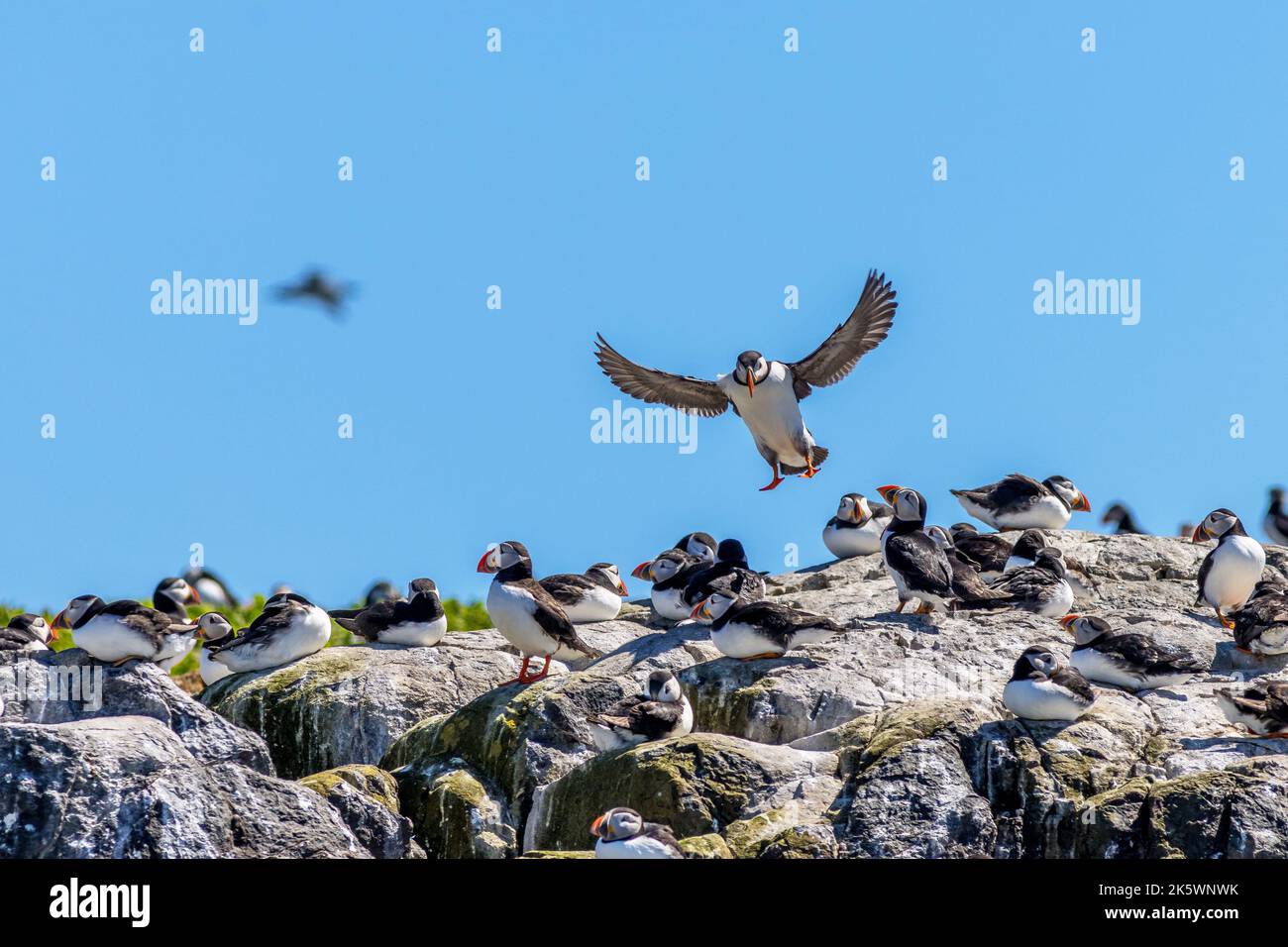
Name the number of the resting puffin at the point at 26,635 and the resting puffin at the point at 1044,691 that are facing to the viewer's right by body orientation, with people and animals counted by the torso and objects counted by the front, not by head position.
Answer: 1

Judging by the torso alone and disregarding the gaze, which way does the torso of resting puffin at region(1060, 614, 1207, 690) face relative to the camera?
to the viewer's left

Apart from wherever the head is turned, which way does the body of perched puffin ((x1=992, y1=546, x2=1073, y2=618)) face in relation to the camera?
to the viewer's right

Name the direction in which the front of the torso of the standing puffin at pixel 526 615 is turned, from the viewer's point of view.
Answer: to the viewer's left

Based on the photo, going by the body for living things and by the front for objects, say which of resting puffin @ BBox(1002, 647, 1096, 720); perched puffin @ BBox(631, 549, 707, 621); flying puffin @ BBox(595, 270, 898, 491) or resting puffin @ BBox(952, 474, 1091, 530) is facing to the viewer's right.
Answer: resting puffin @ BBox(952, 474, 1091, 530)

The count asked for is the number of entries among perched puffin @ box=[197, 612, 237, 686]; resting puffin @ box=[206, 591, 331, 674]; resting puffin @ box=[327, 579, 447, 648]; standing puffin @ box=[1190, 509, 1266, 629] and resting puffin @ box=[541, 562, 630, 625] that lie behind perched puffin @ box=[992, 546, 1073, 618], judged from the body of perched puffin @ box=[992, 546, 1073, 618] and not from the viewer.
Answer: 4

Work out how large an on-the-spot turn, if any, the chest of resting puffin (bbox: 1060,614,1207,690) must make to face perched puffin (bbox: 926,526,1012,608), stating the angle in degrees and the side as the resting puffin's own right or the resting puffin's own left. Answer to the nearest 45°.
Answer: approximately 45° to the resting puffin's own right

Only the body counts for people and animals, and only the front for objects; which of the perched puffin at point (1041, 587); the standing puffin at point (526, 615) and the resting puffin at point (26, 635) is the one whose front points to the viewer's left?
the standing puffin

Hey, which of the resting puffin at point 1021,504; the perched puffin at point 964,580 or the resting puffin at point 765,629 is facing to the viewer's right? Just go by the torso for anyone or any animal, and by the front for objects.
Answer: the resting puffin at point 1021,504

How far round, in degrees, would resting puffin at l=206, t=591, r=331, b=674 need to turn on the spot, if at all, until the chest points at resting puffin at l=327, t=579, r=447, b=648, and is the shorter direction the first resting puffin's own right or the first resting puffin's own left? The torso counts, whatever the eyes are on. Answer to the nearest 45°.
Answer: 0° — it already faces it
